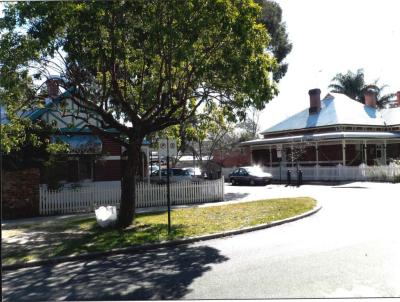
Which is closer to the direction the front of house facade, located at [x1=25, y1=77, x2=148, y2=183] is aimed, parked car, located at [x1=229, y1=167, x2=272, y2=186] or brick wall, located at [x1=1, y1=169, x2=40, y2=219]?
the brick wall

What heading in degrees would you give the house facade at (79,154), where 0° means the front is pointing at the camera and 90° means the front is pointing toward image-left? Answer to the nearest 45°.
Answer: approximately 0°

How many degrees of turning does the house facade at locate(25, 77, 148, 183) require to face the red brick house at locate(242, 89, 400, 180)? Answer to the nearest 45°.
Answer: approximately 135° to its left

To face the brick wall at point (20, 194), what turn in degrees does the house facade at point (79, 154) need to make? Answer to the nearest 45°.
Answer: approximately 45° to its right

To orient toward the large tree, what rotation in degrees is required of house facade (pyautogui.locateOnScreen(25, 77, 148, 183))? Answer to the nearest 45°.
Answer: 0° — it already faces it

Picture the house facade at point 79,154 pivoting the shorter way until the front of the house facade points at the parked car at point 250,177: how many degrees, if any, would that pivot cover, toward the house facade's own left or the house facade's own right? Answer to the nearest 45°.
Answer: approximately 135° to the house facade's own left

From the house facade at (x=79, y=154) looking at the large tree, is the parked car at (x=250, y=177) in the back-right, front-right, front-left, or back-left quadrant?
back-left

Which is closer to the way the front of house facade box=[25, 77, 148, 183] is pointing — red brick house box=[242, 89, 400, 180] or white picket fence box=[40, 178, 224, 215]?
the white picket fence

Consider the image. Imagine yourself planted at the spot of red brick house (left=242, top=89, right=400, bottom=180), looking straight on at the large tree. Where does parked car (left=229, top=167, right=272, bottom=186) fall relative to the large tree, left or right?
right

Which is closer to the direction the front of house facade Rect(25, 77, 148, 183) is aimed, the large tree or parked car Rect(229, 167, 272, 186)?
the large tree
